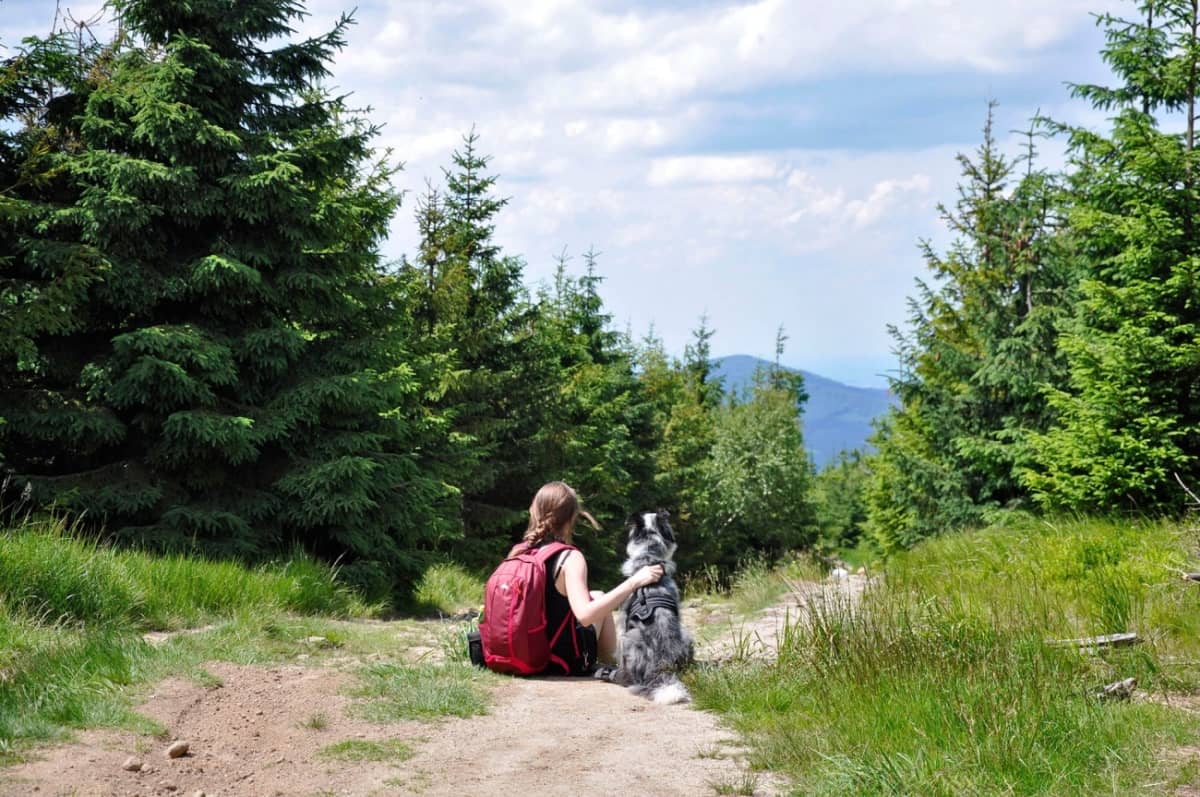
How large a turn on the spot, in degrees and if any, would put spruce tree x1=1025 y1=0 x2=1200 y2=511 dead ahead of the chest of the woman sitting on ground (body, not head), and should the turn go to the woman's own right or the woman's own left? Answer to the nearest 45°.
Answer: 0° — they already face it

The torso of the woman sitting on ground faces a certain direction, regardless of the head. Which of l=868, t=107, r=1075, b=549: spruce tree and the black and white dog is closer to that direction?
the spruce tree

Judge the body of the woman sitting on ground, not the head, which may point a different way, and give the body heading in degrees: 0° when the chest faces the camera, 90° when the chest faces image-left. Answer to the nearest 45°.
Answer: approximately 225°

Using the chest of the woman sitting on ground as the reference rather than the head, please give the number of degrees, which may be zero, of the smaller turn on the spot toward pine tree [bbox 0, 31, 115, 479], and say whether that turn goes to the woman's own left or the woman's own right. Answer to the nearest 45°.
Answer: approximately 90° to the woman's own left

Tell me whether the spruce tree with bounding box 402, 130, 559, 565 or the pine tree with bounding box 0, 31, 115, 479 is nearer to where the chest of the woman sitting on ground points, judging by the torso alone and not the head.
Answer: the spruce tree

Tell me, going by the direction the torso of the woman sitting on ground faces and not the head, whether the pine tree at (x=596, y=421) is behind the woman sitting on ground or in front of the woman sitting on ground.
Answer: in front

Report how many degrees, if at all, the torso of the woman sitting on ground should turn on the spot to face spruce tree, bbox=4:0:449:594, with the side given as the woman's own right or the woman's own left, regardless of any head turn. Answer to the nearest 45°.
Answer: approximately 90° to the woman's own left

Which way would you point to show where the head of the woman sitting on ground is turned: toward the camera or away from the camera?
away from the camera

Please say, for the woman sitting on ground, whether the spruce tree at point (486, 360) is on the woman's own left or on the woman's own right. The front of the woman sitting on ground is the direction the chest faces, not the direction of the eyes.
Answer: on the woman's own left

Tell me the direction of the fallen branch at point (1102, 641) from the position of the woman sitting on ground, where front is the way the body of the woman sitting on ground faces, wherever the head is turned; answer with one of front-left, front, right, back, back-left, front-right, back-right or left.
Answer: front-right

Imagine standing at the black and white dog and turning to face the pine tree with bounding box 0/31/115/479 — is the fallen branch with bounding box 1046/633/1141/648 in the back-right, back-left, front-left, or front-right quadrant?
back-right

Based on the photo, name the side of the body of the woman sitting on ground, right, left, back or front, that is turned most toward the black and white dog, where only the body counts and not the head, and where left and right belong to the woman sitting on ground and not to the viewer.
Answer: right
